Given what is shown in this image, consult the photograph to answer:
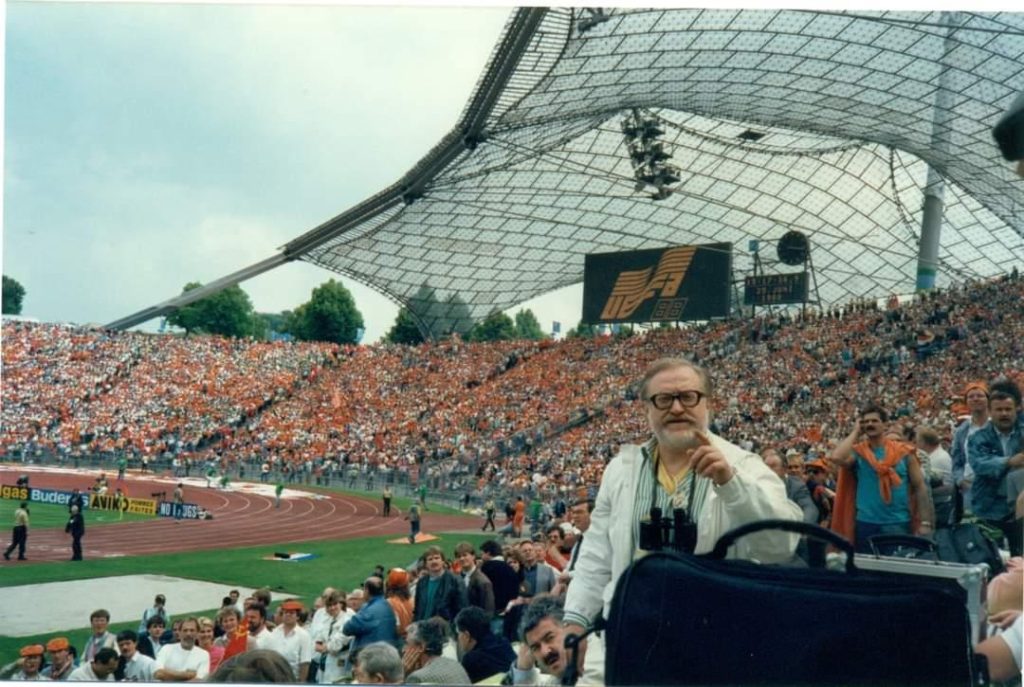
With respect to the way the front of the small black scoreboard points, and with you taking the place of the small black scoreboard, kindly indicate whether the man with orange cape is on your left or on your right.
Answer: on your left

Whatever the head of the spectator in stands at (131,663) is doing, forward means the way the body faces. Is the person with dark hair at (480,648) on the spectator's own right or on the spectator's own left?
on the spectator's own left

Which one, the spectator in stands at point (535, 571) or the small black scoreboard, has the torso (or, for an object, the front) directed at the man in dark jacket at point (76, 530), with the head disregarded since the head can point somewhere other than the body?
the small black scoreboard

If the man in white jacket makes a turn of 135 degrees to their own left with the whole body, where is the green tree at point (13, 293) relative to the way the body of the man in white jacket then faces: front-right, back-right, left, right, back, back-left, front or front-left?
left

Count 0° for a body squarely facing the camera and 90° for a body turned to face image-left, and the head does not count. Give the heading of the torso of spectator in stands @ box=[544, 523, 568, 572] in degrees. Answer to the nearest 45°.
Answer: approximately 45°

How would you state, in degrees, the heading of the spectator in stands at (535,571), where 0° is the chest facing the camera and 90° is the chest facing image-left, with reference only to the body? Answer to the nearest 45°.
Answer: approximately 45°

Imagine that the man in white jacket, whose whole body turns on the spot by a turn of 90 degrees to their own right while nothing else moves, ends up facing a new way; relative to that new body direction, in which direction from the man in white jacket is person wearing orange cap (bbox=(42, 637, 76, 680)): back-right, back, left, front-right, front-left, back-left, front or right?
front-right

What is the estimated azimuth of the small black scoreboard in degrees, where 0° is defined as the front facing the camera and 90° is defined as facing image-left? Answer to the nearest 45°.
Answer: approximately 45°

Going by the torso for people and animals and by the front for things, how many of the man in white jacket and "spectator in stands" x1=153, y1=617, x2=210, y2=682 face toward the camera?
2

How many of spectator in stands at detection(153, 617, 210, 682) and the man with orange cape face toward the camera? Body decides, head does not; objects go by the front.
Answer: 2

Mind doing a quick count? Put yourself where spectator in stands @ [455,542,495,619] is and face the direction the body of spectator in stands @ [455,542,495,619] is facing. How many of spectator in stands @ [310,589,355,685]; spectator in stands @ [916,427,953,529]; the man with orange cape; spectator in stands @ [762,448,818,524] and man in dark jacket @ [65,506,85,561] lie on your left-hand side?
3
